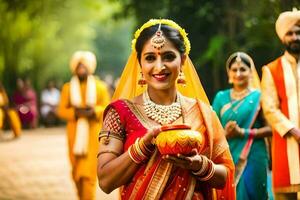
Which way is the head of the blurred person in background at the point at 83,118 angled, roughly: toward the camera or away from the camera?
toward the camera

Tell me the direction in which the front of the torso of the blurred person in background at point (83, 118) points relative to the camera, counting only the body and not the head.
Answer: toward the camera

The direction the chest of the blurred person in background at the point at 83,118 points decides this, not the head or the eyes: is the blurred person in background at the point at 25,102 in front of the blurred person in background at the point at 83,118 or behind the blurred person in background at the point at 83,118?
behind

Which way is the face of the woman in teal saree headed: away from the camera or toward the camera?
toward the camera

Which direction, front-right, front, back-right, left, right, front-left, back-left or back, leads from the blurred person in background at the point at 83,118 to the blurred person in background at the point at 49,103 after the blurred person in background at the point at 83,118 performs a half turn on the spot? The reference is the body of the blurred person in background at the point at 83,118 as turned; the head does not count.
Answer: front

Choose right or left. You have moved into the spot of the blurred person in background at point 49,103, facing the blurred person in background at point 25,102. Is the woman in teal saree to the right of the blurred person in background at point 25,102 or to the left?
left

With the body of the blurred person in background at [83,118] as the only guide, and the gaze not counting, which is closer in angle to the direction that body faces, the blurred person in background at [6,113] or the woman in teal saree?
the woman in teal saree

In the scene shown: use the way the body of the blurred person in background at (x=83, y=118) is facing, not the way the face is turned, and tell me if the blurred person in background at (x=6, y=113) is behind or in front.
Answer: behind
